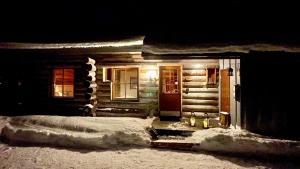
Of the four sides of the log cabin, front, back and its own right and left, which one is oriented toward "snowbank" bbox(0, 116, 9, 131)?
right

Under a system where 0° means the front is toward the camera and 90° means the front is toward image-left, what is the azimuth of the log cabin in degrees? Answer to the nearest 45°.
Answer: approximately 0°

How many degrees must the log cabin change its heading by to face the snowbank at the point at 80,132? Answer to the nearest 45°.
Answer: approximately 45° to its right

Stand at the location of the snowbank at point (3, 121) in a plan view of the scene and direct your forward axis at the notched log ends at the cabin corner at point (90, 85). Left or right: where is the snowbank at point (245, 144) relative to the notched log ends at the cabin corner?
right

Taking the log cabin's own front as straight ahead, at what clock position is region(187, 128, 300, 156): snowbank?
The snowbank is roughly at 11 o'clock from the log cabin.
